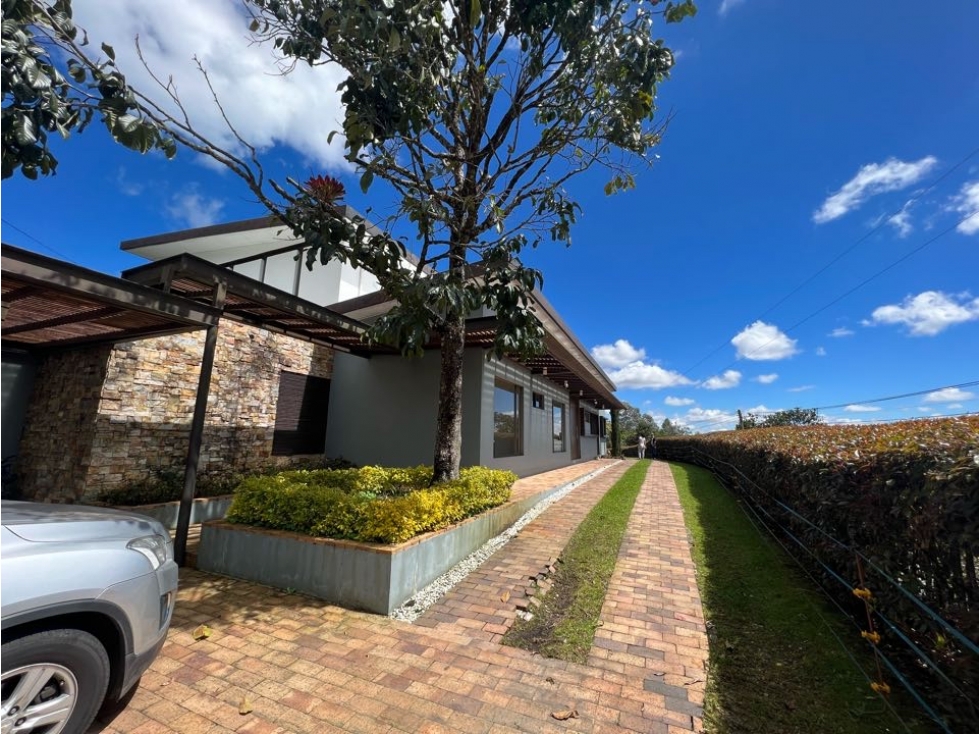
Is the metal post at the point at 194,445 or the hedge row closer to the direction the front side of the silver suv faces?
the hedge row

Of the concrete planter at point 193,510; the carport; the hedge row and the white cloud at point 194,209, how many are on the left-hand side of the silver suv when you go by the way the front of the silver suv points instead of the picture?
3

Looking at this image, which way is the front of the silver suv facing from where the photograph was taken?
facing to the right of the viewer

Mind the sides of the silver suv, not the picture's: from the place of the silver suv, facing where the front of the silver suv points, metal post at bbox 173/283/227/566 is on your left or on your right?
on your left

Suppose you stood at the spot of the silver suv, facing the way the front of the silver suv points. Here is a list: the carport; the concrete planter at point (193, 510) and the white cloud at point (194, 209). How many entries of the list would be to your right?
0

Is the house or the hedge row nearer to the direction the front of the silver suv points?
the hedge row

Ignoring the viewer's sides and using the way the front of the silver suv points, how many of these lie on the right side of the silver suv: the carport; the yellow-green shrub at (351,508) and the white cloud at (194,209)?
0

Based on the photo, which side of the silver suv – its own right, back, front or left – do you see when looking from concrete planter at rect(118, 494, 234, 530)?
left

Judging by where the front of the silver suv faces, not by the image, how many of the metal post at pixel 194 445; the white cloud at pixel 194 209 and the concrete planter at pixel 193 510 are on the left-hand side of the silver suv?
3

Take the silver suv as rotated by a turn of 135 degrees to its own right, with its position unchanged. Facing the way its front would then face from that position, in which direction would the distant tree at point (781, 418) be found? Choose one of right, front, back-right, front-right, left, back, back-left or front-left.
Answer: back-left

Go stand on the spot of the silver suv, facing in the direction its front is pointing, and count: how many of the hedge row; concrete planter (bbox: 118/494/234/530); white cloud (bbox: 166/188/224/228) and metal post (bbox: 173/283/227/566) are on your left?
3

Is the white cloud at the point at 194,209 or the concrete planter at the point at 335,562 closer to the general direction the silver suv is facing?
the concrete planter

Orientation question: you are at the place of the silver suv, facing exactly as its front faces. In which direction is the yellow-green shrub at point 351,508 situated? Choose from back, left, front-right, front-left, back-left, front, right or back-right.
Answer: front-left

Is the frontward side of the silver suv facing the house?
no

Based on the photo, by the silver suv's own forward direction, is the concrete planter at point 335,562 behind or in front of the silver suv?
in front
